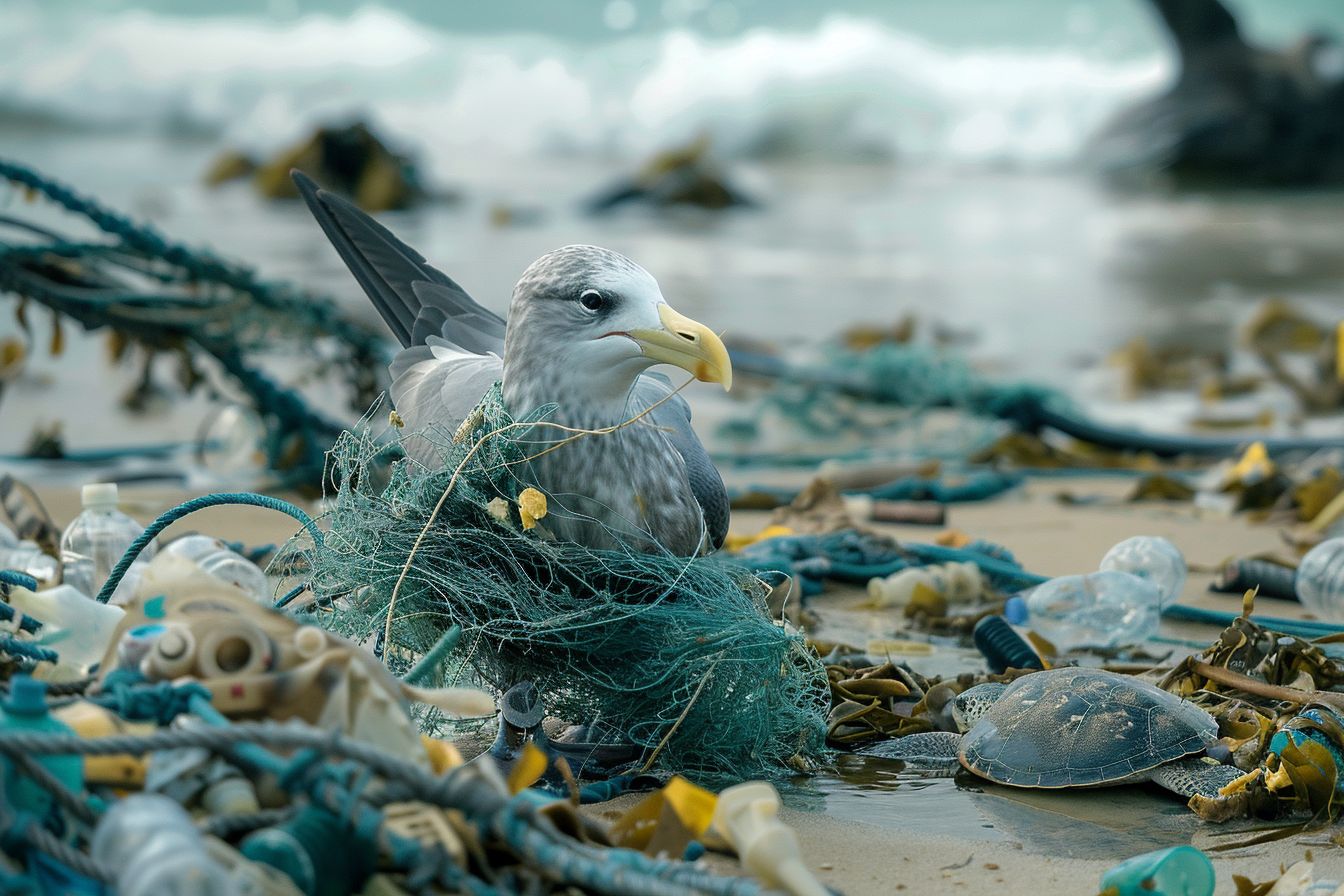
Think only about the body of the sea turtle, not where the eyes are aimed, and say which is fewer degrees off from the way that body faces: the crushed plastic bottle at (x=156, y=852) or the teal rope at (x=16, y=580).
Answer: the teal rope

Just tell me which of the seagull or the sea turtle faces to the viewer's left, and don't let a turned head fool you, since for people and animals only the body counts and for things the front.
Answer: the sea turtle

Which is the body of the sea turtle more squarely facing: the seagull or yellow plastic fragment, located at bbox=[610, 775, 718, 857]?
the seagull

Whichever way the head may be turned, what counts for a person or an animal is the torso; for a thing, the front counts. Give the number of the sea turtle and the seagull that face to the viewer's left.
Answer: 1

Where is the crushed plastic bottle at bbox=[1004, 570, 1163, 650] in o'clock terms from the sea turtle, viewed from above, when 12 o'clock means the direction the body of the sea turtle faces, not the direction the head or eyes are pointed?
The crushed plastic bottle is roughly at 3 o'clock from the sea turtle.

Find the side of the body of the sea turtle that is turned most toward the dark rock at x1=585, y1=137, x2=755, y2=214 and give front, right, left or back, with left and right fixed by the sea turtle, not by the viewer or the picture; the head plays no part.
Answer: right

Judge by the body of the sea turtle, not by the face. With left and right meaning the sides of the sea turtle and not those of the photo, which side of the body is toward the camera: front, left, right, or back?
left

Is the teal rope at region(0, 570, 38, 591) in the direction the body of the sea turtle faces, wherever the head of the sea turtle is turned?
yes
